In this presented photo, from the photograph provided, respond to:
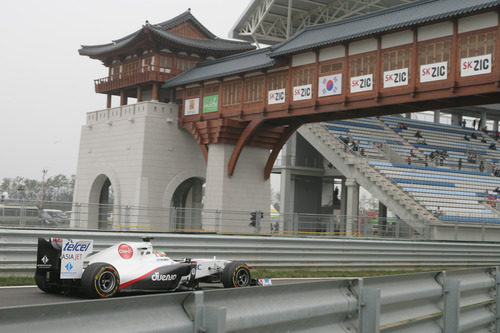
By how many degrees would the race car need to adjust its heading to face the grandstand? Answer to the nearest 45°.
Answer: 0° — it already faces it

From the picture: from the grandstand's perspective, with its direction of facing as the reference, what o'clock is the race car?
The race car is roughly at 2 o'clock from the grandstand.

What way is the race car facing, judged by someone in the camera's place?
facing away from the viewer and to the right of the viewer
